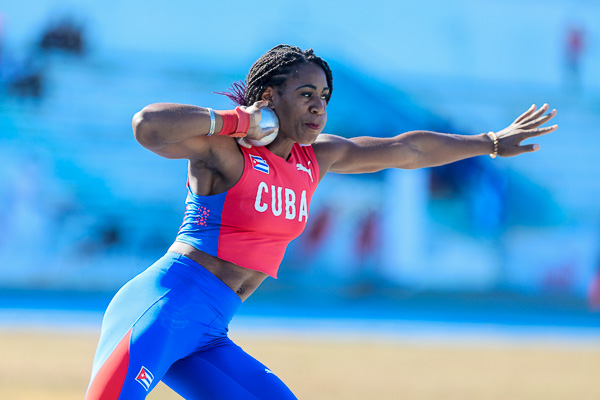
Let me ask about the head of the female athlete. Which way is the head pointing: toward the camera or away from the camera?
toward the camera

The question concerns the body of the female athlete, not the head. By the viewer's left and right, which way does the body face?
facing the viewer and to the right of the viewer

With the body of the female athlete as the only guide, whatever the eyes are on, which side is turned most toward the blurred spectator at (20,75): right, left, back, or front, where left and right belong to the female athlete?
back

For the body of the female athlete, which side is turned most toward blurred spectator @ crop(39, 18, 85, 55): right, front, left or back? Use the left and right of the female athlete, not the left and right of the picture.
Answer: back
